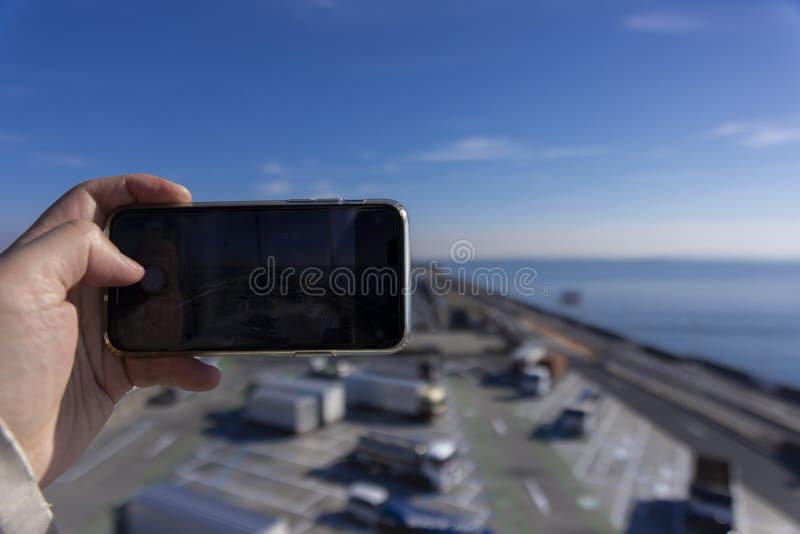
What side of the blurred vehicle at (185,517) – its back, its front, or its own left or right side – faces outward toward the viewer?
right

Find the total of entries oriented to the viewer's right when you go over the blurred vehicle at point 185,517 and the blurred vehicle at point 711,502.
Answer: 1

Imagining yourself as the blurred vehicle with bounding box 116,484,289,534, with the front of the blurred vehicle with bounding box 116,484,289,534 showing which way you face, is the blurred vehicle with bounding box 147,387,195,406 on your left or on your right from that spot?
on your left

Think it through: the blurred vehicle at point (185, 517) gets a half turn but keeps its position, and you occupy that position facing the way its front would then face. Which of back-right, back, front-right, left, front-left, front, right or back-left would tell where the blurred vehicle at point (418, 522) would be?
back
